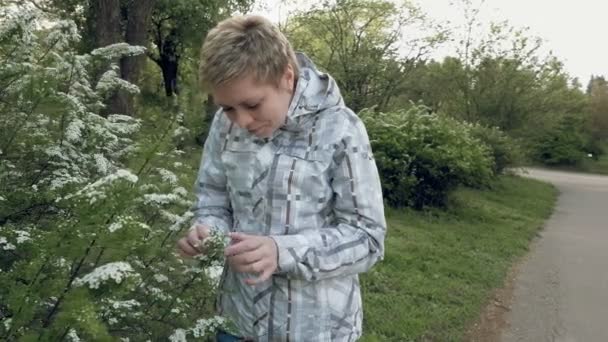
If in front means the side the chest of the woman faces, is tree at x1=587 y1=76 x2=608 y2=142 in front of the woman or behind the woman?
behind

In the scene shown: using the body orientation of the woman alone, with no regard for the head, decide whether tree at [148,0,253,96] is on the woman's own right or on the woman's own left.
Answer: on the woman's own right

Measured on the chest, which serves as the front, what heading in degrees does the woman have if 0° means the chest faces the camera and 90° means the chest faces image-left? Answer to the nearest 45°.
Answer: approximately 45°

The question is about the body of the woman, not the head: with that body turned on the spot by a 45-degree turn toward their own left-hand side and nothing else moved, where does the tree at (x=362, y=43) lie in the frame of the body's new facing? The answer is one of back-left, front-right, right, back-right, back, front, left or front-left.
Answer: back
